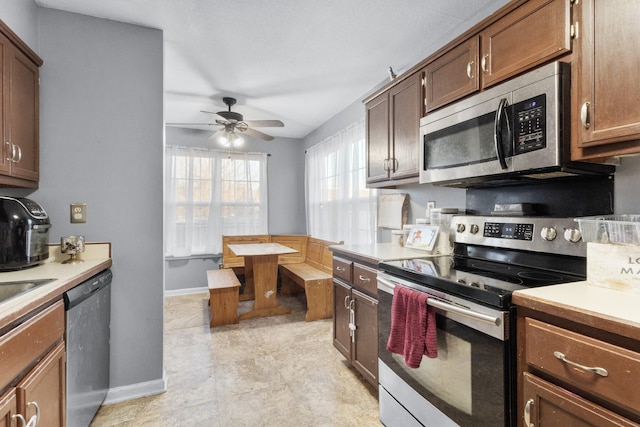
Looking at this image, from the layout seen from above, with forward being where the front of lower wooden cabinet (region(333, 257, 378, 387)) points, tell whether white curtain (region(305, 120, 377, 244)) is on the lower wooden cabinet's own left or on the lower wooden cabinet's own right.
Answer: on the lower wooden cabinet's own right

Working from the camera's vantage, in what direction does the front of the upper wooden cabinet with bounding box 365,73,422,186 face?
facing the viewer and to the left of the viewer

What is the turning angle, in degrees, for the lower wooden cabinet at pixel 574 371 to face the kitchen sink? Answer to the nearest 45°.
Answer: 0° — it already faces it

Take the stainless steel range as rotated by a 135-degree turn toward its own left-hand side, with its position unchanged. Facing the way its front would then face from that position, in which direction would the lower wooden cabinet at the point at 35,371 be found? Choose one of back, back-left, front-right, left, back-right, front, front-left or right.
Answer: back-right

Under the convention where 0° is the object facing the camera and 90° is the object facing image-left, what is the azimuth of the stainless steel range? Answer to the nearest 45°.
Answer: approximately 45°

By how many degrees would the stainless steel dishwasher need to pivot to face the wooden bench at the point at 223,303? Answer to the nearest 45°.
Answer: approximately 90° to its left

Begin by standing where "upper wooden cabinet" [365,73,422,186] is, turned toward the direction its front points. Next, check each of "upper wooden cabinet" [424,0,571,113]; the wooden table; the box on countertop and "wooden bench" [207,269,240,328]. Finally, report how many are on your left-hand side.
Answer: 2

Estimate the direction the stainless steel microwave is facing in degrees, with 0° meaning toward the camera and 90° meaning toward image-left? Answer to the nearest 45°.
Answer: approximately 45°

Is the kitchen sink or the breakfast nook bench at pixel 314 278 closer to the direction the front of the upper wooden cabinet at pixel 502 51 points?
the kitchen sink

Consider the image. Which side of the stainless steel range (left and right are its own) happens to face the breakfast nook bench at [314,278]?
right
